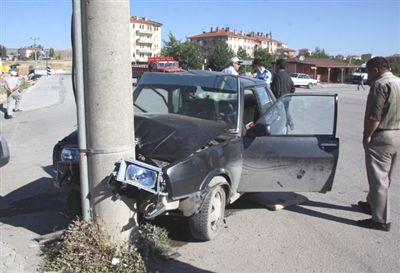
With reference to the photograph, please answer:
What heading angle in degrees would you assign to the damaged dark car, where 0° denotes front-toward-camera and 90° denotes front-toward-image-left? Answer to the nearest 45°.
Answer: approximately 45°

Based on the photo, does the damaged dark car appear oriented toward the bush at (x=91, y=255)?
yes

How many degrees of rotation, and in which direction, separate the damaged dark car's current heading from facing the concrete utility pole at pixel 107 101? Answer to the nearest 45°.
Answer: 0° — it already faces it

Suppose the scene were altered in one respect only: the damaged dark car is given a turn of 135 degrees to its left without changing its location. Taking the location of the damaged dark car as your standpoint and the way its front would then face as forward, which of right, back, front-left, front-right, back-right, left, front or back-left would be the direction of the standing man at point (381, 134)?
front

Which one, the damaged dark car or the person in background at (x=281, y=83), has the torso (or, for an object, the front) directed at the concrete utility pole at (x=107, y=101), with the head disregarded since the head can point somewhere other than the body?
the damaged dark car
